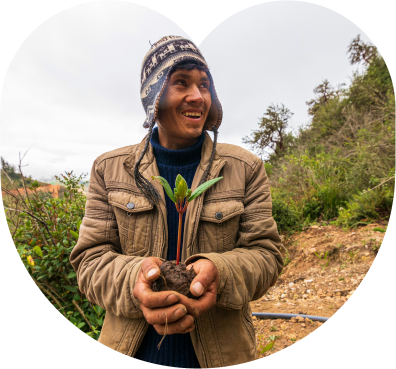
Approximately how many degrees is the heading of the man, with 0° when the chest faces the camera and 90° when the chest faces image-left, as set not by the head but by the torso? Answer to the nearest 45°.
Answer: approximately 0°

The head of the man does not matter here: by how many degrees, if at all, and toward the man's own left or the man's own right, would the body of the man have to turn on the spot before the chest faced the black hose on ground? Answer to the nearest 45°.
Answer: approximately 135° to the man's own left

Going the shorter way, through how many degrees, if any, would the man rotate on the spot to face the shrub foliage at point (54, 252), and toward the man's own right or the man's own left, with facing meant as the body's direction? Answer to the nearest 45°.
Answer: approximately 135° to the man's own right

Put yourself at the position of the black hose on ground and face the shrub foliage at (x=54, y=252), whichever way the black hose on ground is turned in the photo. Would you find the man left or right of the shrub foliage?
left

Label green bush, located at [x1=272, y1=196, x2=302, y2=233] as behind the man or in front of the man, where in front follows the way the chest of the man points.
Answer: behind
